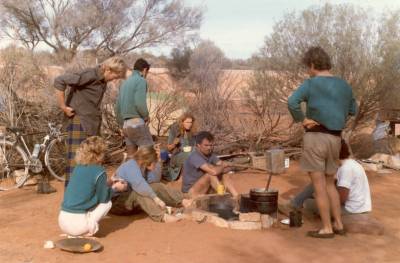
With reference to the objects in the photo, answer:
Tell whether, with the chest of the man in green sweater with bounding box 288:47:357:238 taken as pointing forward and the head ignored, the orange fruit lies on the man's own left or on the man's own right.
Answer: on the man's own left

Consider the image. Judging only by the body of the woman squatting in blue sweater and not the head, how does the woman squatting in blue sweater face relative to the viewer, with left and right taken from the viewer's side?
facing away from the viewer and to the right of the viewer

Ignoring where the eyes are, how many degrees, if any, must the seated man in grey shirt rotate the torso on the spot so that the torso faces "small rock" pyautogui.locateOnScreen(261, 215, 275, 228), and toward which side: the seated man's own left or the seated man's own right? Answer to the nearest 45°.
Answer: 0° — they already face it

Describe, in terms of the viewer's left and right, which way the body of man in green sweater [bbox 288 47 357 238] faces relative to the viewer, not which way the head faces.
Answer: facing away from the viewer and to the left of the viewer

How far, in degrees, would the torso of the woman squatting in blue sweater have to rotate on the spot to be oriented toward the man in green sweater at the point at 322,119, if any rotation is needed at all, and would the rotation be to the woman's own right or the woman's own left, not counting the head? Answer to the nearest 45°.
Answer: approximately 45° to the woman's own right

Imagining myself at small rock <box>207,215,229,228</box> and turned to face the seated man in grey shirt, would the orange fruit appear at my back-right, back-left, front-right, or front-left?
back-left
